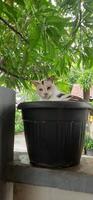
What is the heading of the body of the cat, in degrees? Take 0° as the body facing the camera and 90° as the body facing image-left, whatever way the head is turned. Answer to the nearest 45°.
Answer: approximately 45°
